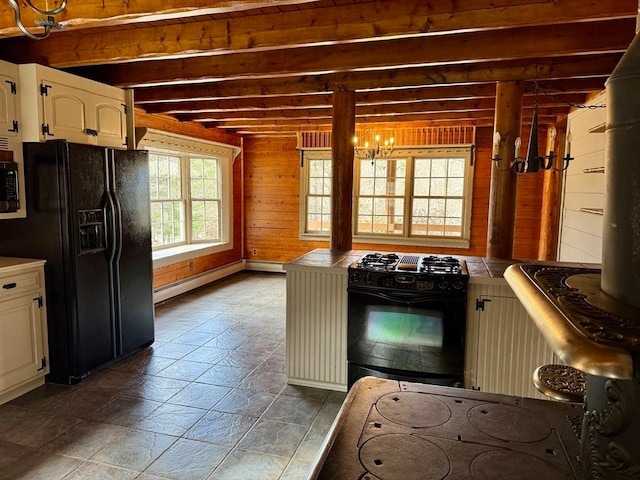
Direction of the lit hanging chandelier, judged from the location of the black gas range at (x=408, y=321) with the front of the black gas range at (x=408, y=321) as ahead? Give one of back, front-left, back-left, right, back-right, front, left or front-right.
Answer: back

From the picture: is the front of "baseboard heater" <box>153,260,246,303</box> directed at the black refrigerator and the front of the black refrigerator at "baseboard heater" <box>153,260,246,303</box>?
no

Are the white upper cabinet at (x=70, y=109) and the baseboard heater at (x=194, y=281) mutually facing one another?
no

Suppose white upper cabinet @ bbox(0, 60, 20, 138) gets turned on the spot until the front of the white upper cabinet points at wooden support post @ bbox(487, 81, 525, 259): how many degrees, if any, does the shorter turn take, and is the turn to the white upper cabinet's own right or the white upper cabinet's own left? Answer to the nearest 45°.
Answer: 0° — it already faces it

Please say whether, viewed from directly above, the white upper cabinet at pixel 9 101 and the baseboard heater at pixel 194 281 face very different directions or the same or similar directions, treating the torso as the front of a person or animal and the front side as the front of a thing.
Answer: same or similar directions

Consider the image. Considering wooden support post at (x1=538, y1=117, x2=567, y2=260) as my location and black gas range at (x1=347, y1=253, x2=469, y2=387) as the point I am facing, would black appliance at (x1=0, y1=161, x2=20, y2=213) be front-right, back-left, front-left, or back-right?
front-right

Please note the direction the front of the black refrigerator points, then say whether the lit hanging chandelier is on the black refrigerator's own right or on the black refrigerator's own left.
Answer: on the black refrigerator's own left

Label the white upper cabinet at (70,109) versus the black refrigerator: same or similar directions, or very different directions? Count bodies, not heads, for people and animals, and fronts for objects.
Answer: same or similar directions

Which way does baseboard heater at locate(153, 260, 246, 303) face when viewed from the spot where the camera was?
facing the viewer and to the right of the viewer

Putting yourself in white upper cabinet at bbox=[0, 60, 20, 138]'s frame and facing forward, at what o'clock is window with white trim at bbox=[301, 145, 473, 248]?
The window with white trim is roughly at 10 o'clock from the white upper cabinet.

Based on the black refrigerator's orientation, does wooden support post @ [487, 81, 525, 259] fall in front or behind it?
in front

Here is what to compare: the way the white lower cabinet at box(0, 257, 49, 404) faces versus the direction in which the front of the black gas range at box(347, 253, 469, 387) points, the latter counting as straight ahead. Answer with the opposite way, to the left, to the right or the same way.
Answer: to the left

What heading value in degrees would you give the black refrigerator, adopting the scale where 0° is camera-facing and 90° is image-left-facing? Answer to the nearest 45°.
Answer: approximately 315°

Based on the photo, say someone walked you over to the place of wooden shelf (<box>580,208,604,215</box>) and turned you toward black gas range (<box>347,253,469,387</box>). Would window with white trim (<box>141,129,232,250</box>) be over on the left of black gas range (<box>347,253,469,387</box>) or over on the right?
right

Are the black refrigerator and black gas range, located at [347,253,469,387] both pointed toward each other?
no

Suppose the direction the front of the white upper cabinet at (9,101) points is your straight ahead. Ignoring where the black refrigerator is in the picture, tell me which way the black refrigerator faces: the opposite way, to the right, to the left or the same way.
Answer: the same way

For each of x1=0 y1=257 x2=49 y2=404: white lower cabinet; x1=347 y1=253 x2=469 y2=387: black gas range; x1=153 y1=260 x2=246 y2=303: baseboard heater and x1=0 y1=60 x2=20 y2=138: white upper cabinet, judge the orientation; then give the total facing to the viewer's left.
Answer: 0

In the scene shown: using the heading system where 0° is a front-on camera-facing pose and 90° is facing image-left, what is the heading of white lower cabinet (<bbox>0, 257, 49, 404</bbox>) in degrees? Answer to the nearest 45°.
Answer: approximately 315°

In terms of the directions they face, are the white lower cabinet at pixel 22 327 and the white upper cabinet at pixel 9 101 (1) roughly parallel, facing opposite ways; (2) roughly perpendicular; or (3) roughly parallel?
roughly parallel

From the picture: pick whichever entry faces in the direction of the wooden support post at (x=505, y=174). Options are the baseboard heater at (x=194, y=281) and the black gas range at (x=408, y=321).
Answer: the baseboard heater

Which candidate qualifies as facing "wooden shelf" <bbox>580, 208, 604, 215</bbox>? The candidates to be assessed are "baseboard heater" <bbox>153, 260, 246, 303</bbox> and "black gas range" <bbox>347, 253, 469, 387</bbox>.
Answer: the baseboard heater

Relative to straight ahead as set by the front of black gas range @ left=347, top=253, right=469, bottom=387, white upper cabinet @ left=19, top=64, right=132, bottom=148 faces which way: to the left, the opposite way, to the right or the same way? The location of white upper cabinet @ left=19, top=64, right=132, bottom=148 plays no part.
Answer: to the left

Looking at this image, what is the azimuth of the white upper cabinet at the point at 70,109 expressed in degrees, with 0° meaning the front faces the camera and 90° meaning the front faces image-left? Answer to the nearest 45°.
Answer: approximately 315°
